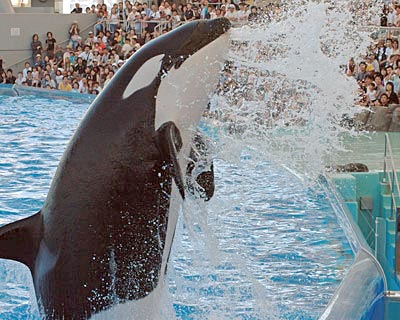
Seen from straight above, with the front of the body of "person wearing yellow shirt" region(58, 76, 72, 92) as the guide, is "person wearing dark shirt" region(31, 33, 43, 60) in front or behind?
behind

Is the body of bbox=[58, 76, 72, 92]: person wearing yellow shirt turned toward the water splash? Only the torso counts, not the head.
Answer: yes

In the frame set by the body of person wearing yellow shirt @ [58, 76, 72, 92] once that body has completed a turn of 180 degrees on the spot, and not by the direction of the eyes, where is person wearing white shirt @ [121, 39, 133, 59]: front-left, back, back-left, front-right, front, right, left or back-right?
right

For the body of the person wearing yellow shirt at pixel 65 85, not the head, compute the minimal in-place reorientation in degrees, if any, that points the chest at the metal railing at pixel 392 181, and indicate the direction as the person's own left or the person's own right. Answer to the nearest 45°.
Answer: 0° — they already face it

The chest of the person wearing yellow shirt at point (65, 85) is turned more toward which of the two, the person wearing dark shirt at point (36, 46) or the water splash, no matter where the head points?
the water splash

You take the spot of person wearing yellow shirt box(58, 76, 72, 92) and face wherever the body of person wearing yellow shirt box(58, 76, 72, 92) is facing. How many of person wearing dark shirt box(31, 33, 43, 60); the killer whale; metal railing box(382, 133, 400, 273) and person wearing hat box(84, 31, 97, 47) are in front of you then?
2

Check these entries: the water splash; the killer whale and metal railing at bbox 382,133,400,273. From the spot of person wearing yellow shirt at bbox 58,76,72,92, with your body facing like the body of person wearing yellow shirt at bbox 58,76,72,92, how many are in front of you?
3

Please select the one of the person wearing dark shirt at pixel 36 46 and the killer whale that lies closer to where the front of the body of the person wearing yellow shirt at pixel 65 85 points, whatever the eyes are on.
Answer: the killer whale

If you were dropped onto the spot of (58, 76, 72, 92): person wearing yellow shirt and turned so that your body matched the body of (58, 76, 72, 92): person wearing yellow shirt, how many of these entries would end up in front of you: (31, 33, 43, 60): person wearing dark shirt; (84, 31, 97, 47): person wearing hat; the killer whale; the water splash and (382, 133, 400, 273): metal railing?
3

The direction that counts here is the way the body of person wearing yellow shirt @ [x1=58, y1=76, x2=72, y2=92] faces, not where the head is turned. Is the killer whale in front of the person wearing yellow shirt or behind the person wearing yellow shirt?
in front

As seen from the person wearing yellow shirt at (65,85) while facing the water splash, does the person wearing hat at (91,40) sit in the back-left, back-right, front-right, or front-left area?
back-left

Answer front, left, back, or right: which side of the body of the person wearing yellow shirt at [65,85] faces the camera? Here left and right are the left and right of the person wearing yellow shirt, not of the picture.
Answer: front

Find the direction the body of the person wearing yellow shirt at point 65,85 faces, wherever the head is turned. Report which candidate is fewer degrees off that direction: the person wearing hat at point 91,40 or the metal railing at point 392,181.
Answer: the metal railing

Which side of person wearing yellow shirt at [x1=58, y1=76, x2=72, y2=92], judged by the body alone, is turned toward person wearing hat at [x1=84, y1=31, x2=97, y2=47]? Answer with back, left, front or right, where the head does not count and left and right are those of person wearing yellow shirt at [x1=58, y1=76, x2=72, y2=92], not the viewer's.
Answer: back
